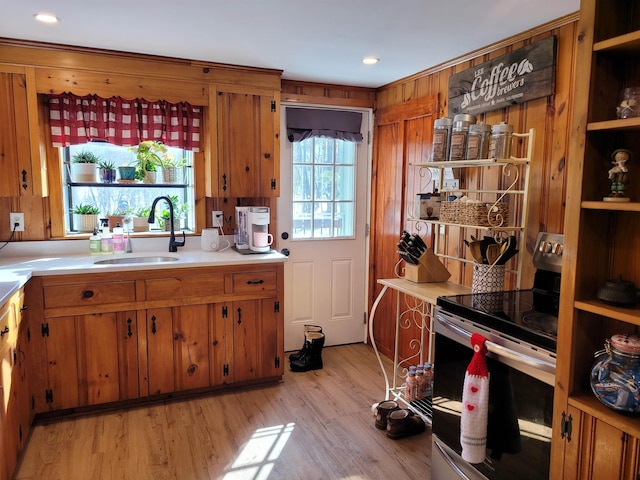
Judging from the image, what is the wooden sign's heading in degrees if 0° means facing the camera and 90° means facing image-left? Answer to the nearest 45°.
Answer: approximately 45°

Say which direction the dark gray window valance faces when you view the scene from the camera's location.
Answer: facing the viewer

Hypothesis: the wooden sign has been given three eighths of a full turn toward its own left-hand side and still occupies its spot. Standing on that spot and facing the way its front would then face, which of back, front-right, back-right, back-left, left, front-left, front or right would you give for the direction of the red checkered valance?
back

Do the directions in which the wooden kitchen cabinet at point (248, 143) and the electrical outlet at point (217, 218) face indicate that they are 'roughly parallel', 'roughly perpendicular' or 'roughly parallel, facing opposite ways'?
roughly parallel

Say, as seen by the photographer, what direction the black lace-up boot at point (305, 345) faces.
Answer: facing to the left of the viewer

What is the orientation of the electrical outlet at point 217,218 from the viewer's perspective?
toward the camera

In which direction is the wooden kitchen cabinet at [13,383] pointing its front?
to the viewer's right

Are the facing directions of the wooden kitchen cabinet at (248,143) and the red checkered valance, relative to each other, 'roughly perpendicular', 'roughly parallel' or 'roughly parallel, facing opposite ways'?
roughly parallel

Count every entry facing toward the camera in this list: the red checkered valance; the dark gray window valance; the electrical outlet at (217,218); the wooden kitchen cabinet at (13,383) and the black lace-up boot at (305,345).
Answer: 3

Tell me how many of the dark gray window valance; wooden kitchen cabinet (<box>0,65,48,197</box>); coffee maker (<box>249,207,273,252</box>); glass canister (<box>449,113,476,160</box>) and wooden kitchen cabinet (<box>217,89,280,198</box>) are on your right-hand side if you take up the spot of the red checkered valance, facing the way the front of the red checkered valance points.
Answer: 1

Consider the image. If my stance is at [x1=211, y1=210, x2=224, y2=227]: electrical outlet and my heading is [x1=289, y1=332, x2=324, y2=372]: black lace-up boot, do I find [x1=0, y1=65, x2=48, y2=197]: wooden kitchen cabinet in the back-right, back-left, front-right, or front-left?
back-right

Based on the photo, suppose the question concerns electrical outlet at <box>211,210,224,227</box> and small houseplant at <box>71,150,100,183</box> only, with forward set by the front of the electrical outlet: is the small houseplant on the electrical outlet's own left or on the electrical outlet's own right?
on the electrical outlet's own right

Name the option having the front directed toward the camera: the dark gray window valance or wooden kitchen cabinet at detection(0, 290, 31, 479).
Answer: the dark gray window valance

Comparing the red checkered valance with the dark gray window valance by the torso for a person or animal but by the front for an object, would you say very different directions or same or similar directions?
same or similar directions

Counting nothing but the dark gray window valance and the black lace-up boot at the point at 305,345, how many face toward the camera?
1

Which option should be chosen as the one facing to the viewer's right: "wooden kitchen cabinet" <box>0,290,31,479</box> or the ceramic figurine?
the wooden kitchen cabinet

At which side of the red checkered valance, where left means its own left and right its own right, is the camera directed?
front
